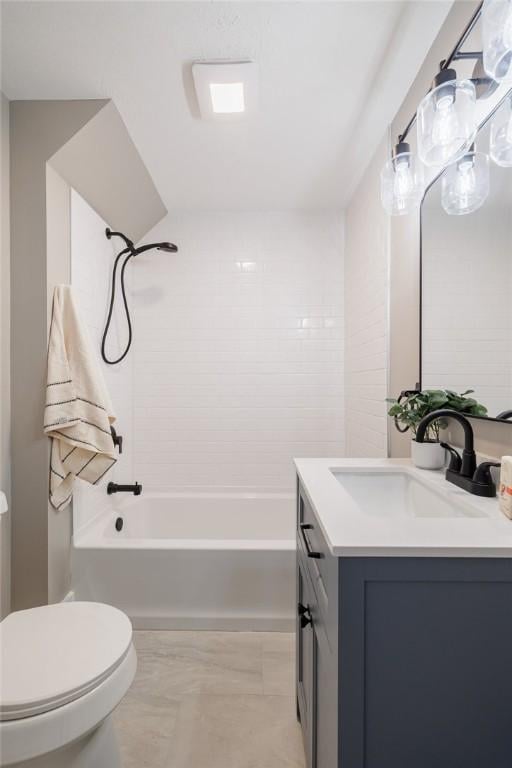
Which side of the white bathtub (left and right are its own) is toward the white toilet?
front

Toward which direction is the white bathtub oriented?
toward the camera

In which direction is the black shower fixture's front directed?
to the viewer's right

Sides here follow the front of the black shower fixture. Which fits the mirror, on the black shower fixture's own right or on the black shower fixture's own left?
on the black shower fixture's own right

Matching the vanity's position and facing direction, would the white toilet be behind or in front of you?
in front

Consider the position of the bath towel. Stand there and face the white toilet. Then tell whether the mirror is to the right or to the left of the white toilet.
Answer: left

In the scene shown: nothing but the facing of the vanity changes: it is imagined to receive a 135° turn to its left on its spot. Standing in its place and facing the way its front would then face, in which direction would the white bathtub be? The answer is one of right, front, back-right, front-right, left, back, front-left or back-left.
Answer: back

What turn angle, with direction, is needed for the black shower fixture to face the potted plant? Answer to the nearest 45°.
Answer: approximately 45° to its right

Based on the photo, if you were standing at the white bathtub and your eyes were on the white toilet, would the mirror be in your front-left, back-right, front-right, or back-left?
front-left

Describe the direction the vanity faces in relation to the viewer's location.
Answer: facing to the left of the viewer

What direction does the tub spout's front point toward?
to the viewer's right

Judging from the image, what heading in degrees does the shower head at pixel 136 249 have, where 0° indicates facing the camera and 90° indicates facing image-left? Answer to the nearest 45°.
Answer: approximately 270°

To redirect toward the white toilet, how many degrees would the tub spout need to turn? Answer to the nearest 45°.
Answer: approximately 90° to its right
